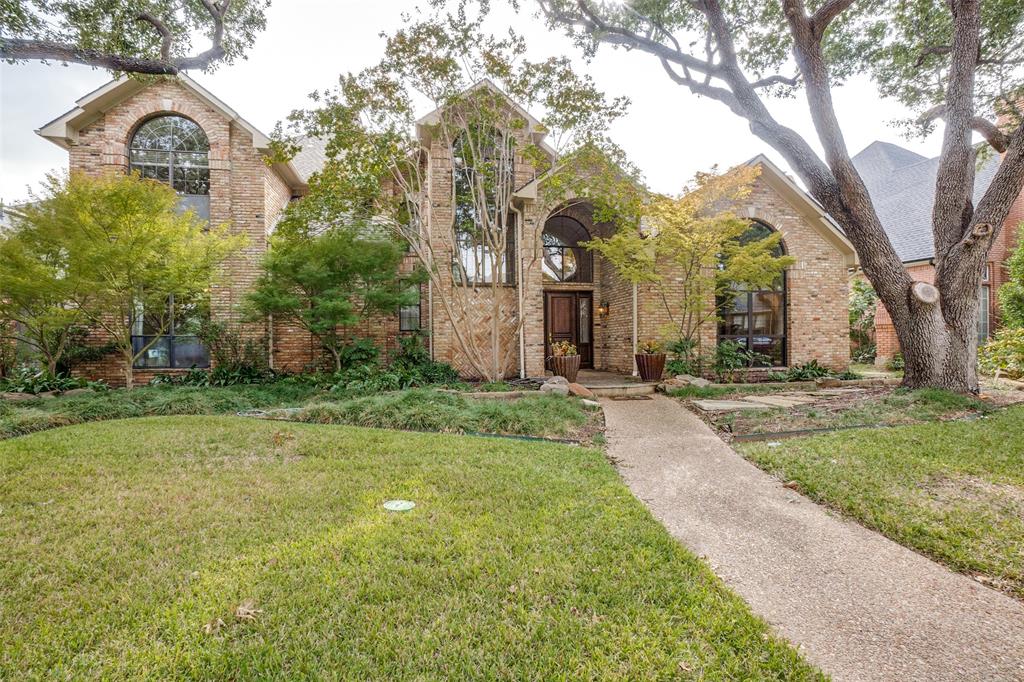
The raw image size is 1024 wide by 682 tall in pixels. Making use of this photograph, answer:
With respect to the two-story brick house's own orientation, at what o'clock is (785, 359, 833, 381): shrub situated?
The shrub is roughly at 9 o'clock from the two-story brick house.

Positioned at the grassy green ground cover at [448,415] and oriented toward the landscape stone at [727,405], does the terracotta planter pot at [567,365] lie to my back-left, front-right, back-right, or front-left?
front-left

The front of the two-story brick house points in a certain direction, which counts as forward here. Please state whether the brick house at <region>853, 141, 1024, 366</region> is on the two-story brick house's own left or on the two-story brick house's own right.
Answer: on the two-story brick house's own left

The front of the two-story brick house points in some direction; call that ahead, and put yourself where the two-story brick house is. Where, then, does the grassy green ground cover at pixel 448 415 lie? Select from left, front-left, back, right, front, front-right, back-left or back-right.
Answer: front

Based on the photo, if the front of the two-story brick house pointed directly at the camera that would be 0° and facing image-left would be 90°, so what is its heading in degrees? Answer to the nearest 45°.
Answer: approximately 0°

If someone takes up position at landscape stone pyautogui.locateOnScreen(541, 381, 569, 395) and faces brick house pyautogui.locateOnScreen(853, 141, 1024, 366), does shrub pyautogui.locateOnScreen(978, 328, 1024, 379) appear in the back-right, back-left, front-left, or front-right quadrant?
front-right

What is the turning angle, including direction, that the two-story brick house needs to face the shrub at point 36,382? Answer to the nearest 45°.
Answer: approximately 90° to its right

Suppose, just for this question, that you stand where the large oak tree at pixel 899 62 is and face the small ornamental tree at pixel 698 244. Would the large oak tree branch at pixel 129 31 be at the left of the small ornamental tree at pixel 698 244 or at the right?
left

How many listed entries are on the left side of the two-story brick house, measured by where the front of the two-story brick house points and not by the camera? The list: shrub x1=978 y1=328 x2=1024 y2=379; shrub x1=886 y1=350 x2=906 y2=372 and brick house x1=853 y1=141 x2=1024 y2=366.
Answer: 3

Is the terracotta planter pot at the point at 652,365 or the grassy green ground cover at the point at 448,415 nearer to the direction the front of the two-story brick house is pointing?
the grassy green ground cover

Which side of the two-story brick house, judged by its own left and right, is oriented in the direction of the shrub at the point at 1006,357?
left

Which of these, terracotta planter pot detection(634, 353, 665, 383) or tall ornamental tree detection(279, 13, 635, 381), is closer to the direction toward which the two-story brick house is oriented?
the tall ornamental tree
